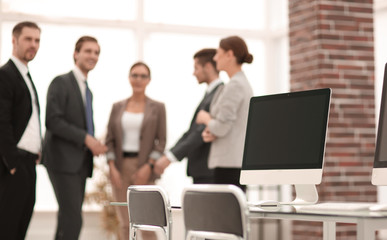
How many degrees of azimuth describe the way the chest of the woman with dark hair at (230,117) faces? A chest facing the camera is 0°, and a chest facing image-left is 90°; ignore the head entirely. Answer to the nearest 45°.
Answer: approximately 90°

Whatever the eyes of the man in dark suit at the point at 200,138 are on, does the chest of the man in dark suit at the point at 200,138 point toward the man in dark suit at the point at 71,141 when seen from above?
yes

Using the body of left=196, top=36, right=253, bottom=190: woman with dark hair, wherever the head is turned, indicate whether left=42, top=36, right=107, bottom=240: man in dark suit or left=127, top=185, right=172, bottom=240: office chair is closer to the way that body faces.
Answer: the man in dark suit

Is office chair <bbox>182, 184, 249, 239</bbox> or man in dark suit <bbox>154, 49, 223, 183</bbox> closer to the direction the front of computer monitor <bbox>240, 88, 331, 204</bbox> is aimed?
the office chair

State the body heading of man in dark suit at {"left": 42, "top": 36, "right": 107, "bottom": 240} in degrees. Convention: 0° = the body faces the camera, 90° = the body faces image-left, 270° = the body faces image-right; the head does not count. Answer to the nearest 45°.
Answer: approximately 315°

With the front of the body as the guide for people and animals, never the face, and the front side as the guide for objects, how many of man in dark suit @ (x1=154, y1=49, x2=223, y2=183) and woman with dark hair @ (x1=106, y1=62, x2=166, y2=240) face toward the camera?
1

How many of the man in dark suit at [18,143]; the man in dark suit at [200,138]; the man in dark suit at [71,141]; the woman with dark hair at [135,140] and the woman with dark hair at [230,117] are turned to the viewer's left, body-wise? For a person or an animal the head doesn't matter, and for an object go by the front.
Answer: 2

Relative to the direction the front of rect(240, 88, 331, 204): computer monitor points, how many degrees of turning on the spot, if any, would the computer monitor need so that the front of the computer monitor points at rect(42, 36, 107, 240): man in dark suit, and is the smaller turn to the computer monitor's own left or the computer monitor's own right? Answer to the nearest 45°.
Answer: approximately 90° to the computer monitor's own right

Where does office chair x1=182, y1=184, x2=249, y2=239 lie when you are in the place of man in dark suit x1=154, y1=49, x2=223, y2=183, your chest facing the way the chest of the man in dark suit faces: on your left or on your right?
on your left

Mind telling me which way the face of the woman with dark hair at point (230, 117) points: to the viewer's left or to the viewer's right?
to the viewer's left

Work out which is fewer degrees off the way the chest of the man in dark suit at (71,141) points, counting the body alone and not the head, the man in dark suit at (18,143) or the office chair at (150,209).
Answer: the office chair

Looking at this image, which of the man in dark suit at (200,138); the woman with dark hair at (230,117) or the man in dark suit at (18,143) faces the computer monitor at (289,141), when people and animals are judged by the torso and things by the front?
the man in dark suit at (18,143)
